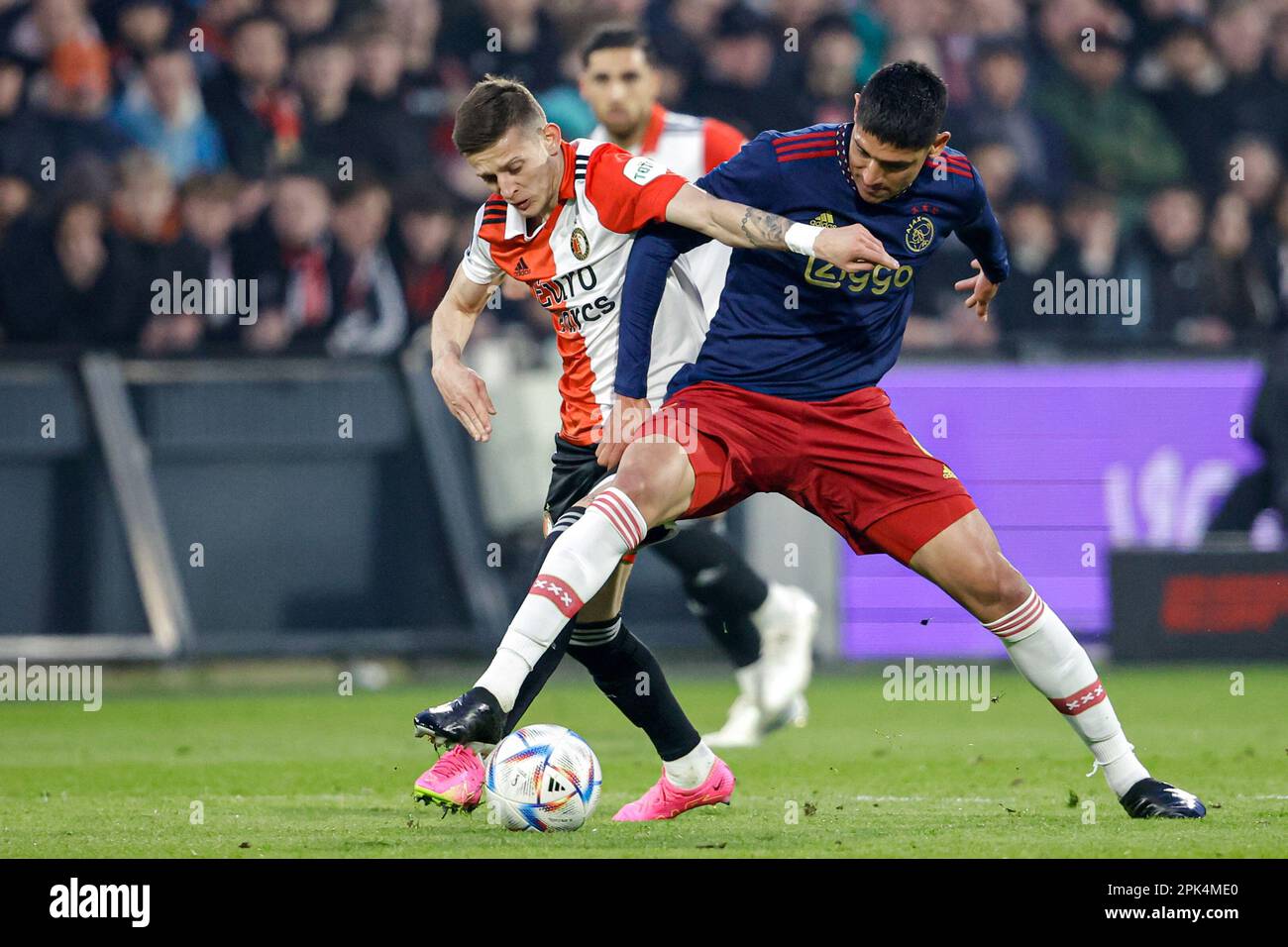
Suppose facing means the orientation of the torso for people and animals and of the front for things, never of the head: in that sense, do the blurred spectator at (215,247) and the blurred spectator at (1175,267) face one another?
no

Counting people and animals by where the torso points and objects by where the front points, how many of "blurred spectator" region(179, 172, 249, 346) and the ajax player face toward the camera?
2

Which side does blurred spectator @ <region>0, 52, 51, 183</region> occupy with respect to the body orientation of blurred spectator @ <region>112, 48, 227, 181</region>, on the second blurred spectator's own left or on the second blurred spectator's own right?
on the second blurred spectator's own right

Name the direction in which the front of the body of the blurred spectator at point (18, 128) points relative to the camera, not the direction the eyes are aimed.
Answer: toward the camera

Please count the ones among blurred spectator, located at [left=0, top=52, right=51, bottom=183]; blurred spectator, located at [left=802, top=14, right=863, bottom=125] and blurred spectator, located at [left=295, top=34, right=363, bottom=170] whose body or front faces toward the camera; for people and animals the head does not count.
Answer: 3

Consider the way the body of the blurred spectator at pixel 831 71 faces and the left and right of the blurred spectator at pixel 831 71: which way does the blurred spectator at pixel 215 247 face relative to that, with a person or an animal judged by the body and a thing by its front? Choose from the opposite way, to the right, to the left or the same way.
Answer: the same way

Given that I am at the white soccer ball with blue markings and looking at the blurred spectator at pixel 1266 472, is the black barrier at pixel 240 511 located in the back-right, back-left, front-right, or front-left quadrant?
front-left

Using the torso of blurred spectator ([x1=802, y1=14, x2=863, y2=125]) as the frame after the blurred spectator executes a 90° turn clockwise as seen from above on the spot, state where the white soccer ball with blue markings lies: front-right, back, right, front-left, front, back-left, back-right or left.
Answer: left

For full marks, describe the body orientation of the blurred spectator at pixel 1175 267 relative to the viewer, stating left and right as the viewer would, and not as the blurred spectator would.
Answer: facing the viewer

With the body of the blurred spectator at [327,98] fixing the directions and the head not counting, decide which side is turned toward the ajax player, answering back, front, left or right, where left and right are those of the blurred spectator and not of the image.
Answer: front

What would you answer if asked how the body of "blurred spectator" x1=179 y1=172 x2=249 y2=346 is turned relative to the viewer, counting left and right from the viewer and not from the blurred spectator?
facing the viewer

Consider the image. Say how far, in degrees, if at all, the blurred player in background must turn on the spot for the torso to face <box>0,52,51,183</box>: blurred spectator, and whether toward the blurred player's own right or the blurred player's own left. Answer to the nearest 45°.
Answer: approximately 90° to the blurred player's own right

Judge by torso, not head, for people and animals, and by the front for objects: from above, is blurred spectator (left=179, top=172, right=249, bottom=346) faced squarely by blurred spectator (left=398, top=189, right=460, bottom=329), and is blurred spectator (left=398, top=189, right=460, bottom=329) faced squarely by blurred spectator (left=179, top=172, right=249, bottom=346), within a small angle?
no

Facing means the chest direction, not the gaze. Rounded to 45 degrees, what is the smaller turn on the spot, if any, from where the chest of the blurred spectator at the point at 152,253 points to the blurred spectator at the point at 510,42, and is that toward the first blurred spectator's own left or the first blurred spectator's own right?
approximately 90° to the first blurred spectator's own left

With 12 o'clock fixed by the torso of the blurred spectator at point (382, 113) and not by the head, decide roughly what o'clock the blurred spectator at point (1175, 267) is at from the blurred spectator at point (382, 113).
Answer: the blurred spectator at point (1175, 267) is roughly at 9 o'clock from the blurred spectator at point (382, 113).

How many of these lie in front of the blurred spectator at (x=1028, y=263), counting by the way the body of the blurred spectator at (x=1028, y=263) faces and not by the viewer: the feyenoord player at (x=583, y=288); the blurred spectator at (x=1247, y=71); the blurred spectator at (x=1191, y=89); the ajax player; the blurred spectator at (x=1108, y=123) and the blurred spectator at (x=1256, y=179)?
2

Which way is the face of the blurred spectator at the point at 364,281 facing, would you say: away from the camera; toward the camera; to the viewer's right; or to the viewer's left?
toward the camera

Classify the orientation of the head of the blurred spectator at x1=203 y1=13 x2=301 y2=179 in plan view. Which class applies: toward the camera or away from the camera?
toward the camera

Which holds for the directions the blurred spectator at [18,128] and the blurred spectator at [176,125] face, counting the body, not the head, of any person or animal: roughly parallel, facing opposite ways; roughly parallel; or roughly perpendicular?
roughly parallel

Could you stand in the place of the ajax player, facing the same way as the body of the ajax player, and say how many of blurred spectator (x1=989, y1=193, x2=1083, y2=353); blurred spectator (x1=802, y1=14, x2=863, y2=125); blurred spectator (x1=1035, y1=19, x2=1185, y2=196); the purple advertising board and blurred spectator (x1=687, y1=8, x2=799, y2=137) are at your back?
5
